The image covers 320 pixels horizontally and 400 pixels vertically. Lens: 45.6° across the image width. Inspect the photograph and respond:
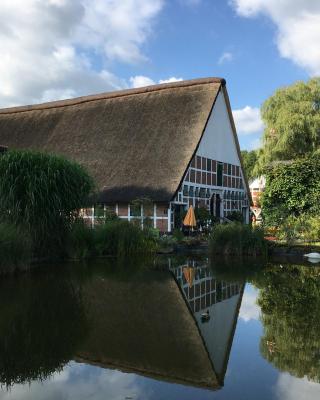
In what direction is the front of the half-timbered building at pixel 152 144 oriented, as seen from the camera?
facing the viewer and to the right of the viewer

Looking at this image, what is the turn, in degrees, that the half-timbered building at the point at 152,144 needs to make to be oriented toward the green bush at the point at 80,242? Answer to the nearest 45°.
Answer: approximately 45° to its right

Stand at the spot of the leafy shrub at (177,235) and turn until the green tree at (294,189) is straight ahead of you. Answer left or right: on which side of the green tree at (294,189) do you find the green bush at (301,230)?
right

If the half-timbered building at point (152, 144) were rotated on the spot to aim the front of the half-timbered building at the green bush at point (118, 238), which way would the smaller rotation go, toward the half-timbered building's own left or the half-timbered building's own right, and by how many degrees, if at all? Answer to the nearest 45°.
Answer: approximately 45° to the half-timbered building's own right

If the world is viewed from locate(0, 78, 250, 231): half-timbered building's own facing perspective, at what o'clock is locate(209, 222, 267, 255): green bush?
The green bush is roughly at 1 o'clock from the half-timbered building.

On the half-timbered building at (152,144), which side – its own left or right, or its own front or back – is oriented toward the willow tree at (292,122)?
front

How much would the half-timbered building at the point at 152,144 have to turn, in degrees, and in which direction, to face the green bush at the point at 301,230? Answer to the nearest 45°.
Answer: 0° — it already faces it

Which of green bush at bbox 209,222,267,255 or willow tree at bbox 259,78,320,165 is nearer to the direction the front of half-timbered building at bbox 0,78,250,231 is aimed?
the green bush
